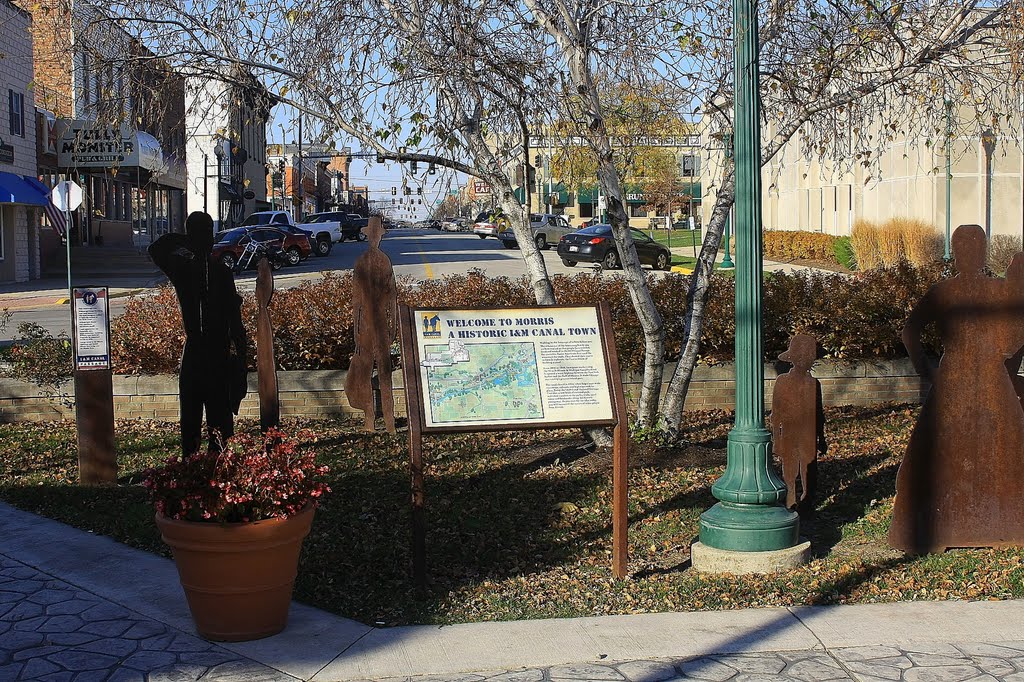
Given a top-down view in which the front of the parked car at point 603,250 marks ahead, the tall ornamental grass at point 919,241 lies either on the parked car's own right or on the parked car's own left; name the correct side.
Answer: on the parked car's own right

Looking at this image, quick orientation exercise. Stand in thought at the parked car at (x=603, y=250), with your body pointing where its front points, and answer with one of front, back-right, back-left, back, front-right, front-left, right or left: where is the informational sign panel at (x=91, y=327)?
back-right

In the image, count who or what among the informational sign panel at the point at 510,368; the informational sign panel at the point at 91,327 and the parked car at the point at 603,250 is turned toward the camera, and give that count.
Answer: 2

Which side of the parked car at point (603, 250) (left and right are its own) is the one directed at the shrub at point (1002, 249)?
right

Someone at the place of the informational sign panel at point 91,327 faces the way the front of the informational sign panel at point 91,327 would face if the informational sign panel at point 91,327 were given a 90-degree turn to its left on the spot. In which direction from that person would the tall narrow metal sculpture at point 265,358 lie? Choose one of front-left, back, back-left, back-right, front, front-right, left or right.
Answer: front-left

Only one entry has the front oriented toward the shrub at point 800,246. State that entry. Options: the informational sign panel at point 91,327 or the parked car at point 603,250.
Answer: the parked car

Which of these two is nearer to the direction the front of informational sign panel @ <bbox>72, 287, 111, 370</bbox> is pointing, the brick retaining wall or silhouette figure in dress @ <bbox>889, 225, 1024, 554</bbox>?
the silhouette figure in dress

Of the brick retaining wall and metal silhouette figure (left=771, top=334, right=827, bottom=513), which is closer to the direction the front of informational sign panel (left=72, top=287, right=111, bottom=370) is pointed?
the metal silhouette figure

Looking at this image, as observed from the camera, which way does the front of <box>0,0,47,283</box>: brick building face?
facing the viewer and to the right of the viewer

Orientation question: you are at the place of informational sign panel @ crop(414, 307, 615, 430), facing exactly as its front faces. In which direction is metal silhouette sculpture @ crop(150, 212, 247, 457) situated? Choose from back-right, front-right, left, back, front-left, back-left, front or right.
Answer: back-right

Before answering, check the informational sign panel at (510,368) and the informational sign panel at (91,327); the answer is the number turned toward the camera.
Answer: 2

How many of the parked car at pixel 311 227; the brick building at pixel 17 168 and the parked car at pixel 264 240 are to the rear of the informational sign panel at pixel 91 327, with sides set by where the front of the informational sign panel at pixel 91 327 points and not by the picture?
3
